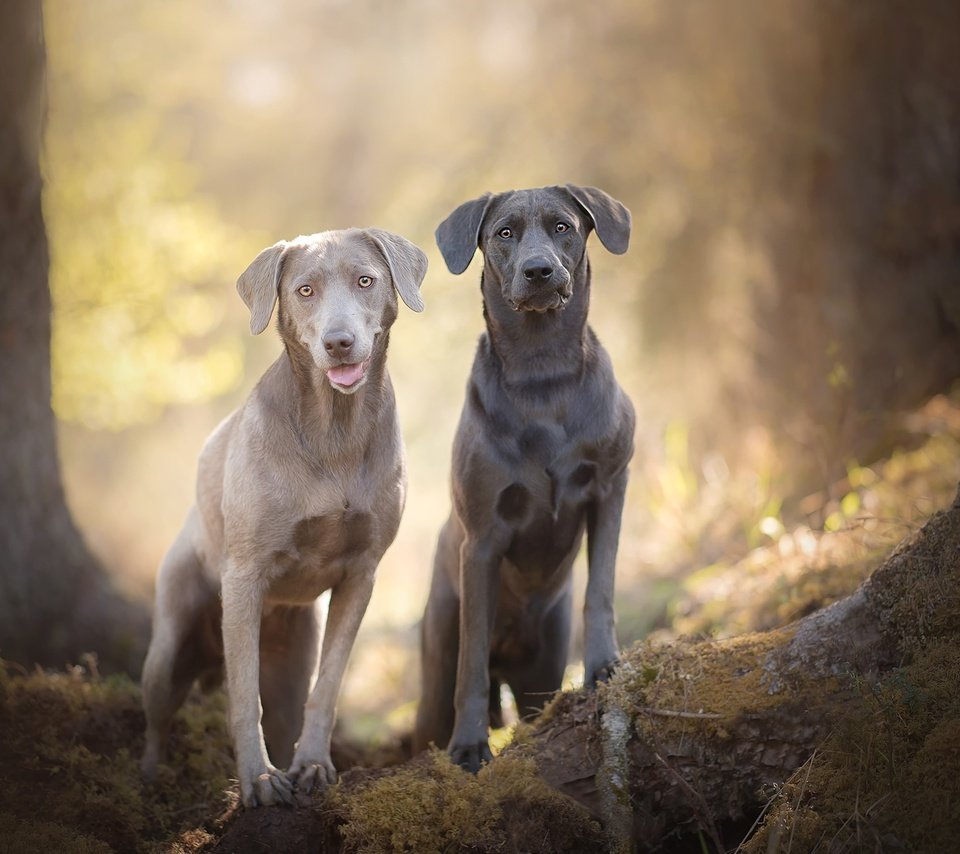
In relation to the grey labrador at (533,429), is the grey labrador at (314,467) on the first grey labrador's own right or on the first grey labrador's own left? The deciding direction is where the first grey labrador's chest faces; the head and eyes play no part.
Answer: on the first grey labrador's own right

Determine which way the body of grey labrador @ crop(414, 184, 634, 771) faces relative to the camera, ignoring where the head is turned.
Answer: toward the camera

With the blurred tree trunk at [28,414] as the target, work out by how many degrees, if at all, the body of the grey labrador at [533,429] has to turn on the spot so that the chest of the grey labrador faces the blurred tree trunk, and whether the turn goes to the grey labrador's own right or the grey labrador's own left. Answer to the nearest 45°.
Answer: approximately 135° to the grey labrador's own right
